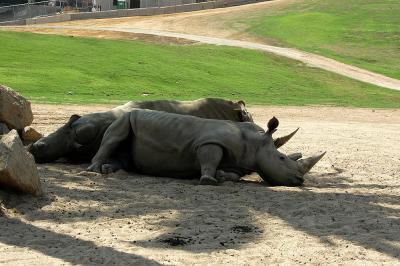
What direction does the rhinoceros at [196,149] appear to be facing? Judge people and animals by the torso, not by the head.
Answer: to the viewer's right

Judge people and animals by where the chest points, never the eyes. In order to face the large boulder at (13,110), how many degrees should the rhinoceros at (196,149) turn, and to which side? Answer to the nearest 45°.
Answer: approximately 135° to its left

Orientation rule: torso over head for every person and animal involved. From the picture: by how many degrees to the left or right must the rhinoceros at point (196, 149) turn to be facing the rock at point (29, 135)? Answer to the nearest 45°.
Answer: approximately 135° to its left

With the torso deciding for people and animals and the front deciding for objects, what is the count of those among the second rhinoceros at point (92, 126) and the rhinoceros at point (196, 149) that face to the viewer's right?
1

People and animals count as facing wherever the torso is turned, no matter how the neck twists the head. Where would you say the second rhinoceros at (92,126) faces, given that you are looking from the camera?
facing to the left of the viewer

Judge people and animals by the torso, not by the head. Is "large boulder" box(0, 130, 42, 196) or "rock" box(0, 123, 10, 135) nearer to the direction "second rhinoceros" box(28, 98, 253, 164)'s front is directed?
the rock

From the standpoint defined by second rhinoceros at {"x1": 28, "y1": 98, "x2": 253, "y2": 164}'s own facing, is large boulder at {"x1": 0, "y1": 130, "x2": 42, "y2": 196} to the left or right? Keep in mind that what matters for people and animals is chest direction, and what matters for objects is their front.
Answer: on its left

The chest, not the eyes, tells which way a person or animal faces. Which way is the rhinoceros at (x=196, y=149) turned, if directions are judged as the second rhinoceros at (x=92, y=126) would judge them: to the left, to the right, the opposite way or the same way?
the opposite way

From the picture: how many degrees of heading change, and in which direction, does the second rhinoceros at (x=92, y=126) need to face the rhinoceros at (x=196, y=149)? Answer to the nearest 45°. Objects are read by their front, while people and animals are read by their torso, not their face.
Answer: approximately 135° to its left

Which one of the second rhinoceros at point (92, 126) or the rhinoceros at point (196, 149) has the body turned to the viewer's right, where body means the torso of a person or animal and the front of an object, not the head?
the rhinoceros

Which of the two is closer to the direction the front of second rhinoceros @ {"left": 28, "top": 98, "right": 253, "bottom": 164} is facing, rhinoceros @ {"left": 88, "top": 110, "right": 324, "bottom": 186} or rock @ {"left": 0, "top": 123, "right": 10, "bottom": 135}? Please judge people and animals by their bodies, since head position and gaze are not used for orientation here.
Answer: the rock
